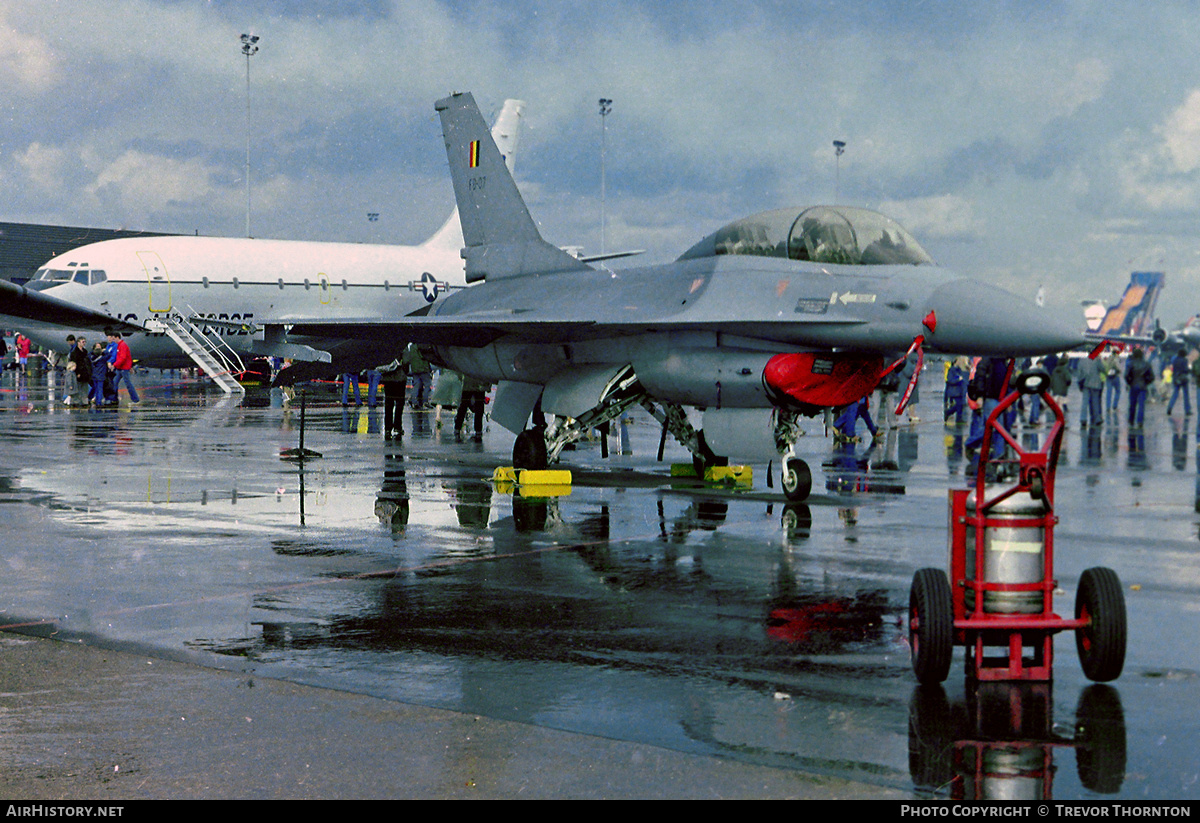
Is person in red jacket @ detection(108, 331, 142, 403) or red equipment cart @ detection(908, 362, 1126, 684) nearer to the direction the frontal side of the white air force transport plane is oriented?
the person in red jacket

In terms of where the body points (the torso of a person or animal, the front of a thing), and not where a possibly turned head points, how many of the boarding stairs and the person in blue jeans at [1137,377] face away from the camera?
1

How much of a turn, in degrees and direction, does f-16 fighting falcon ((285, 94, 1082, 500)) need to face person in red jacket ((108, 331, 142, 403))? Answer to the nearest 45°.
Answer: approximately 180°

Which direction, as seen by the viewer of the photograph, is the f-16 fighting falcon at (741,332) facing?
facing the viewer and to the right of the viewer

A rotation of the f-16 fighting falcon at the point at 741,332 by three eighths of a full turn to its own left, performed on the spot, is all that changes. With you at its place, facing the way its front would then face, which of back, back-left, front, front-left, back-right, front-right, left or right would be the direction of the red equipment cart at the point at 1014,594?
back

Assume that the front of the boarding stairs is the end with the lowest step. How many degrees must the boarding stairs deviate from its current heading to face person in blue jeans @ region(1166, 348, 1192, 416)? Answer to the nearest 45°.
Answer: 0° — it already faces them

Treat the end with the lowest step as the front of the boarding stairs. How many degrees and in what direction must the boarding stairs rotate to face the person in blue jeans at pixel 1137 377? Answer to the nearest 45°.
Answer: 0° — it already faces them

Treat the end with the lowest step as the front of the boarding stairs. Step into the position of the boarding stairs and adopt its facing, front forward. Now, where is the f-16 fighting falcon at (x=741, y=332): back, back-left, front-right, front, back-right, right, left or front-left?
front-right

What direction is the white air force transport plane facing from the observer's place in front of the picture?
facing the viewer and to the left of the viewer

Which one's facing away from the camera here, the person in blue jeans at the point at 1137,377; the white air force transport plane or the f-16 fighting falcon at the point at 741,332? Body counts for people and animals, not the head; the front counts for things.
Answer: the person in blue jeans

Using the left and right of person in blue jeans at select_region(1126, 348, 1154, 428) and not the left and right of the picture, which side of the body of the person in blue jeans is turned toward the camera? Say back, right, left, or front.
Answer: back
